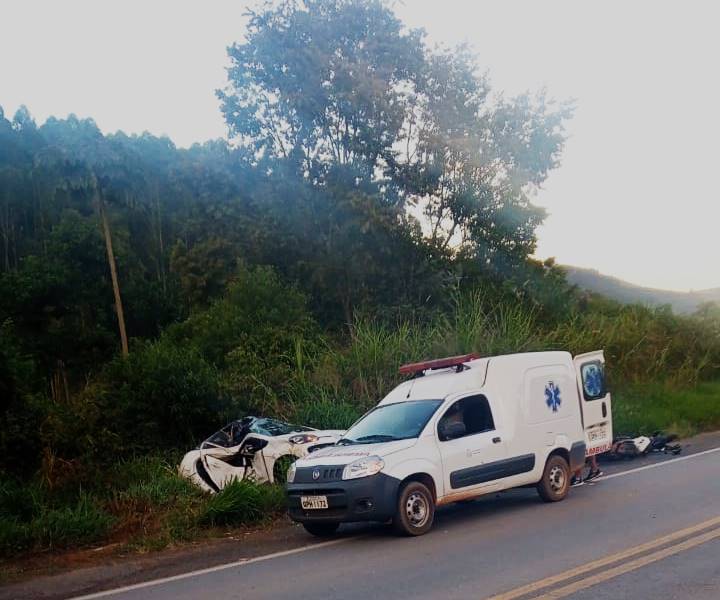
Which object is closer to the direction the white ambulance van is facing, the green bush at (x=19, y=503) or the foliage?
the green bush

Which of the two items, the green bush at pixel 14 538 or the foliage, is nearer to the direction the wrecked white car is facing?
the green bush

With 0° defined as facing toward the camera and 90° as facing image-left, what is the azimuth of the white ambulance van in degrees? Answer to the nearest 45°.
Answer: approximately 45°

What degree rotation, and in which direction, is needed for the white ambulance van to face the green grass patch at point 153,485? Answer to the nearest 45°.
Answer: approximately 90° to its right

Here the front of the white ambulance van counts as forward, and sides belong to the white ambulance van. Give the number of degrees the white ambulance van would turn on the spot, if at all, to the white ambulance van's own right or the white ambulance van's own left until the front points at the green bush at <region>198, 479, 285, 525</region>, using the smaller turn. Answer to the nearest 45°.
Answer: approximately 45° to the white ambulance van's own right

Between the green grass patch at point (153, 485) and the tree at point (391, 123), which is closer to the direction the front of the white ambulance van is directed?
the green grass patch

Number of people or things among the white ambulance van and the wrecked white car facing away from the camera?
0
